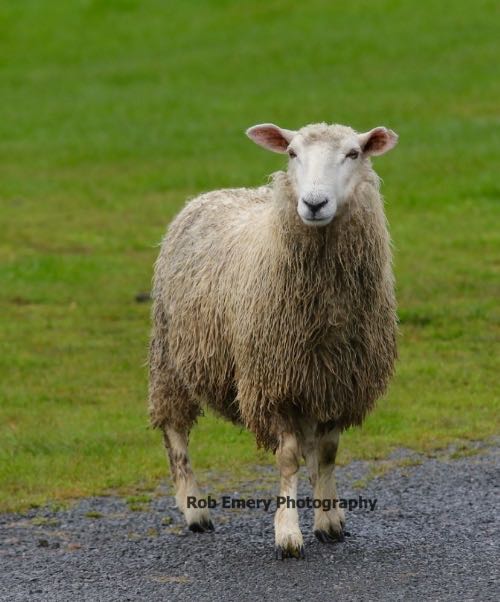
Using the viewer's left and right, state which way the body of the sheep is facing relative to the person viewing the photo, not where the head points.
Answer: facing the viewer and to the right of the viewer
